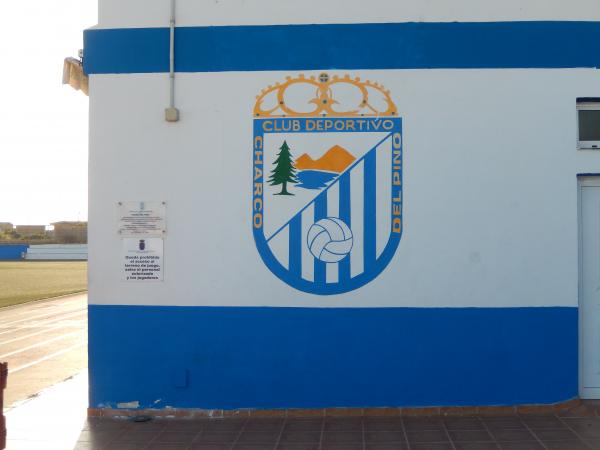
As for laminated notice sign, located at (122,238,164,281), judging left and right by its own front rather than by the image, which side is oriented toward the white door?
left

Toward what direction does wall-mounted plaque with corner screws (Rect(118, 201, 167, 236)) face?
toward the camera

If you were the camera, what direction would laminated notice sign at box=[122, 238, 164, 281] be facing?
facing the viewer

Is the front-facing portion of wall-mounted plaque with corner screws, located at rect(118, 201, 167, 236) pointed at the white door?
no

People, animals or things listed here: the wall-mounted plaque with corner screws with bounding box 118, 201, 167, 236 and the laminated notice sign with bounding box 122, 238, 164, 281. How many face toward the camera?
2

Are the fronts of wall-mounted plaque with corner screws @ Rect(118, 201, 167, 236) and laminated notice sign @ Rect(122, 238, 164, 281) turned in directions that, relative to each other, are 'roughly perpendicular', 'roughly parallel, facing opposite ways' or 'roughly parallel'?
roughly parallel
